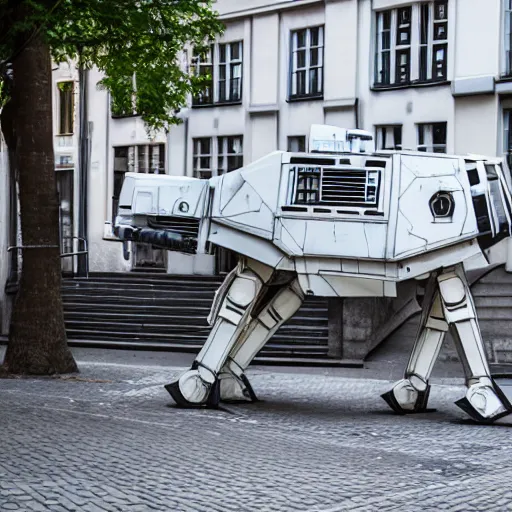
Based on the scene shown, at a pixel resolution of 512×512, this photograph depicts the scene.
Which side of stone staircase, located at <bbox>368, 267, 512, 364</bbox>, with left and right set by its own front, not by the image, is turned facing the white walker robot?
front

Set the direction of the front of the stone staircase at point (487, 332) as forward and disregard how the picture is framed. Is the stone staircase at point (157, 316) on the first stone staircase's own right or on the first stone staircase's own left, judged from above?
on the first stone staircase's own right

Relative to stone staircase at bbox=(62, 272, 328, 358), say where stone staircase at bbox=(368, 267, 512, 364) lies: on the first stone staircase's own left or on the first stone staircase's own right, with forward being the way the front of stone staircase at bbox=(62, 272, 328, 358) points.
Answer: on the first stone staircase's own left

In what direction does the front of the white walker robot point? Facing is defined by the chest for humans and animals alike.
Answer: to the viewer's left

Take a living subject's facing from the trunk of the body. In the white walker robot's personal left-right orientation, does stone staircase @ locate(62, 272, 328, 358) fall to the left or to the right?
on its right

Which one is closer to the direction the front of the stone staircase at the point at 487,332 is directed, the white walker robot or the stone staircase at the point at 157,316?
the white walker robot

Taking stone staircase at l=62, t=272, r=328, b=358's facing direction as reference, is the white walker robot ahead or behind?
ahead

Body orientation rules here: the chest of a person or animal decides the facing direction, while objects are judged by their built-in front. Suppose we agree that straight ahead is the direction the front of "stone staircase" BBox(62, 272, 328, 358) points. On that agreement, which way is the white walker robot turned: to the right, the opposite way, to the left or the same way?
to the right

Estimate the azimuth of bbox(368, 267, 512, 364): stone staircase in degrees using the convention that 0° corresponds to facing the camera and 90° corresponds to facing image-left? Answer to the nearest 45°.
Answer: approximately 0°

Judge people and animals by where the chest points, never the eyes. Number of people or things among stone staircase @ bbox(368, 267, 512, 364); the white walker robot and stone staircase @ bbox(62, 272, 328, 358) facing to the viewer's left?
1

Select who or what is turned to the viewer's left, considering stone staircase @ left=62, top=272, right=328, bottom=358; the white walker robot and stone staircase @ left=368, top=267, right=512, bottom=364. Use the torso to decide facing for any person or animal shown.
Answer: the white walker robot

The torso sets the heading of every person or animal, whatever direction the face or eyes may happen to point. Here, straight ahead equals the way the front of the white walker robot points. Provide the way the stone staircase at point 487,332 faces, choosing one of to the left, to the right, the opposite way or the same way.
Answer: to the left
